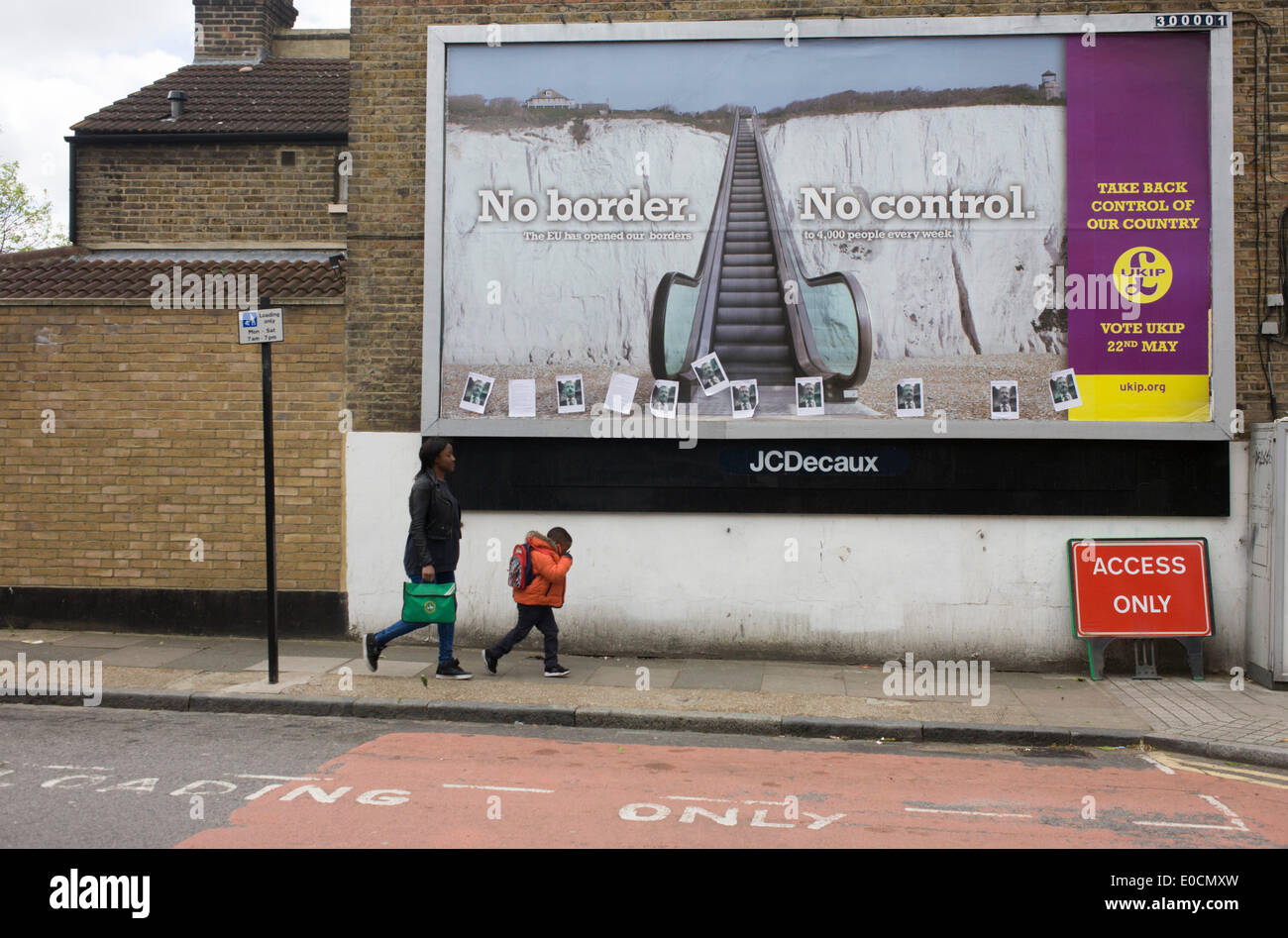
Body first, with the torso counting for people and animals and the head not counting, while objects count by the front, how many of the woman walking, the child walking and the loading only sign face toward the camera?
1

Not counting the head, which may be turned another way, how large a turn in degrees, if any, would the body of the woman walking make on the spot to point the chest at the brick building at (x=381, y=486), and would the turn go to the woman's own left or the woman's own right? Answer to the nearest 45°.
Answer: approximately 90° to the woman's own left

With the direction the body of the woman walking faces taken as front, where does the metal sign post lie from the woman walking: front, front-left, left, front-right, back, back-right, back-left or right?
back

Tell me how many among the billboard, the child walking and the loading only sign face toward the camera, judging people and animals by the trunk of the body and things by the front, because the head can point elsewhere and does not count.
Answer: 2

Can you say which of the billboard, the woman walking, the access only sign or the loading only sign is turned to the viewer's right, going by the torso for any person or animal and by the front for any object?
the woman walking

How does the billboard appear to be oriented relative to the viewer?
toward the camera

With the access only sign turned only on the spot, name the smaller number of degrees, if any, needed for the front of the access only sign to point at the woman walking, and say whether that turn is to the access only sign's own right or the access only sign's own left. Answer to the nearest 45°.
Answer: approximately 45° to the access only sign's own right

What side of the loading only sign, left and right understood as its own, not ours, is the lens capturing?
front

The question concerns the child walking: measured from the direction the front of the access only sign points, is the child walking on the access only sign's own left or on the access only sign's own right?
on the access only sign's own right

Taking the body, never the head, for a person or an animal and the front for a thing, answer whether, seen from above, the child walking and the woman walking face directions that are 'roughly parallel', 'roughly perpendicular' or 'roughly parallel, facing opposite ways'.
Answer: roughly parallel

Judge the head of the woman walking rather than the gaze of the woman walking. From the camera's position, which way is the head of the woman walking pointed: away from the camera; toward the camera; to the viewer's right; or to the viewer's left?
to the viewer's right

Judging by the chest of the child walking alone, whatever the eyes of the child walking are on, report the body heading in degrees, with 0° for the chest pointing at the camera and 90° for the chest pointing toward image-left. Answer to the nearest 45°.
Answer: approximately 270°

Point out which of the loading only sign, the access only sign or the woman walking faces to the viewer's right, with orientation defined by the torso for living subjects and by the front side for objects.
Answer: the woman walking

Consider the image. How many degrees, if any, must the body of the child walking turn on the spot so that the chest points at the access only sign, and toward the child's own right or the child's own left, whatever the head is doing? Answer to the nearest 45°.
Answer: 0° — they already face it

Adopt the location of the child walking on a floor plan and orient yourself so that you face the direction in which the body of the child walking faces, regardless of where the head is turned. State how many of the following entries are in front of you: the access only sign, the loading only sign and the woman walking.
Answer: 1

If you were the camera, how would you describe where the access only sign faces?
facing the viewer

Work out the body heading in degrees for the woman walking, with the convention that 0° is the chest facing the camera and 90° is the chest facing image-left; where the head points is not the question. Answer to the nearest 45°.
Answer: approximately 270°
